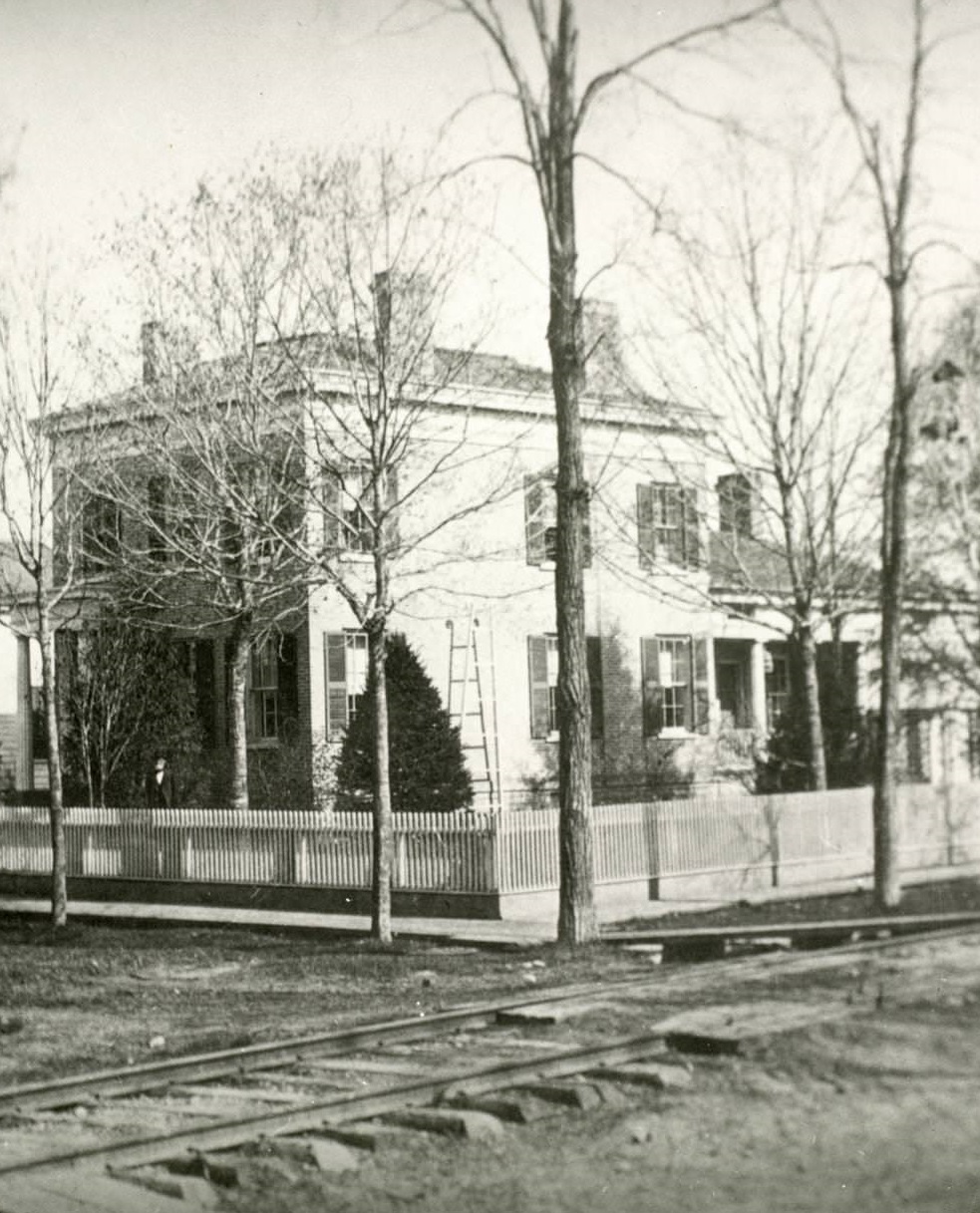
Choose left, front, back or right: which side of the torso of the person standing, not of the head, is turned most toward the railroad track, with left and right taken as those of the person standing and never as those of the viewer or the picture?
front

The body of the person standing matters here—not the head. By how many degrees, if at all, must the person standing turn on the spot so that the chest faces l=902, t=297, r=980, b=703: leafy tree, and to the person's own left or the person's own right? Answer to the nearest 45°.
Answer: approximately 45° to the person's own left

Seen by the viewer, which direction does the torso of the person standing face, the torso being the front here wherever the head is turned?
toward the camera

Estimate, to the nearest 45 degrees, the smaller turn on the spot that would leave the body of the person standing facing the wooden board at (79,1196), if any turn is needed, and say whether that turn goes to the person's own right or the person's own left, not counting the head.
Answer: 0° — they already face it
